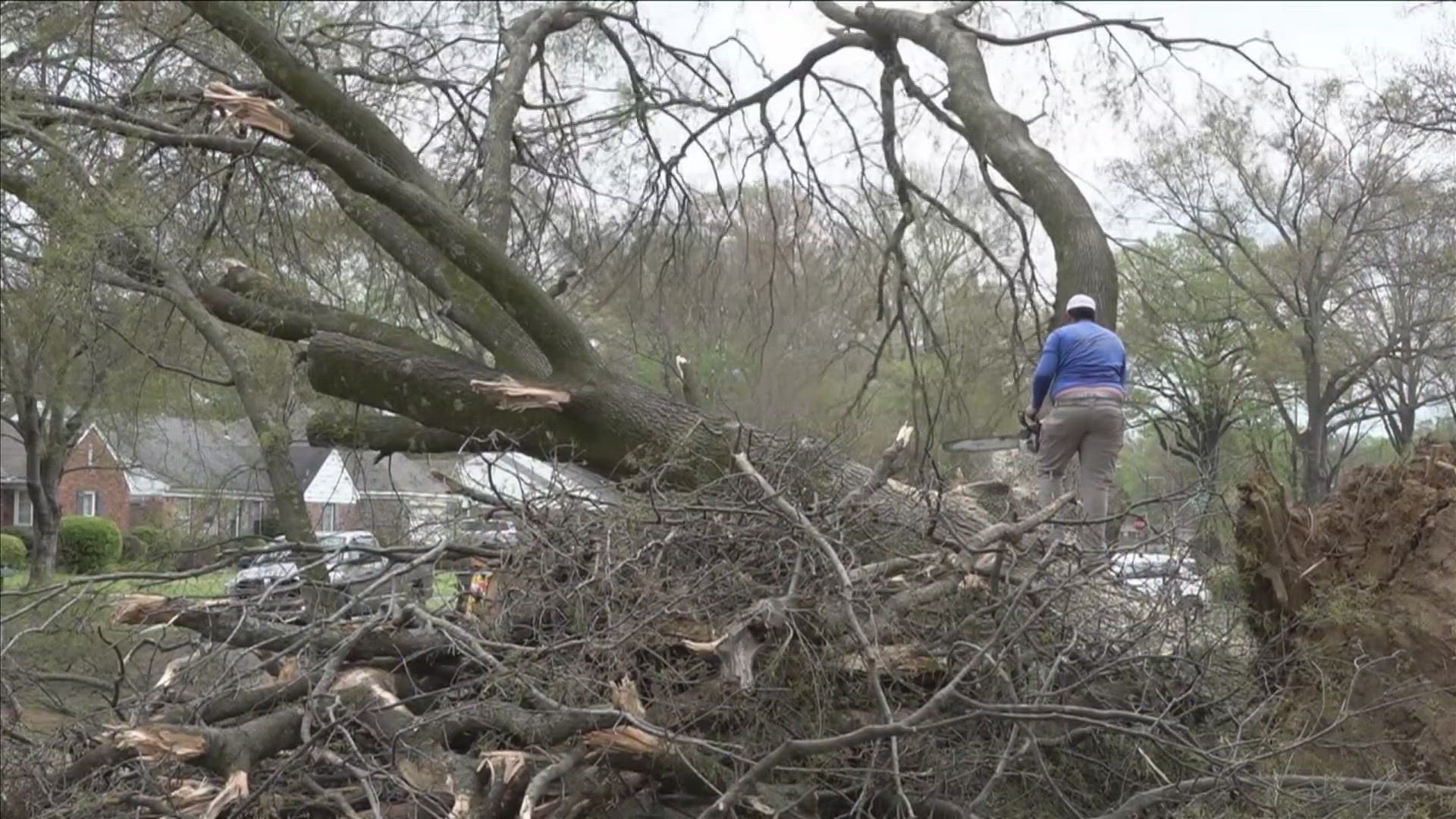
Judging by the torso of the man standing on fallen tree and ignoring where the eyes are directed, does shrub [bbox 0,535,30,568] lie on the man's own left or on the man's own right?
on the man's own left

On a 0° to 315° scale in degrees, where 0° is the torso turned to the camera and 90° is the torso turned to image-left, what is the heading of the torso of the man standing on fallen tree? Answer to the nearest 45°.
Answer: approximately 180°

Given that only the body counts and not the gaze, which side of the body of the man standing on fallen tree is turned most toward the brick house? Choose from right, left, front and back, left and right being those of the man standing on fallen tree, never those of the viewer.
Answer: left

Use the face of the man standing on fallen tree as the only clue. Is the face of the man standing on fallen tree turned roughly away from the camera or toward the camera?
away from the camera
